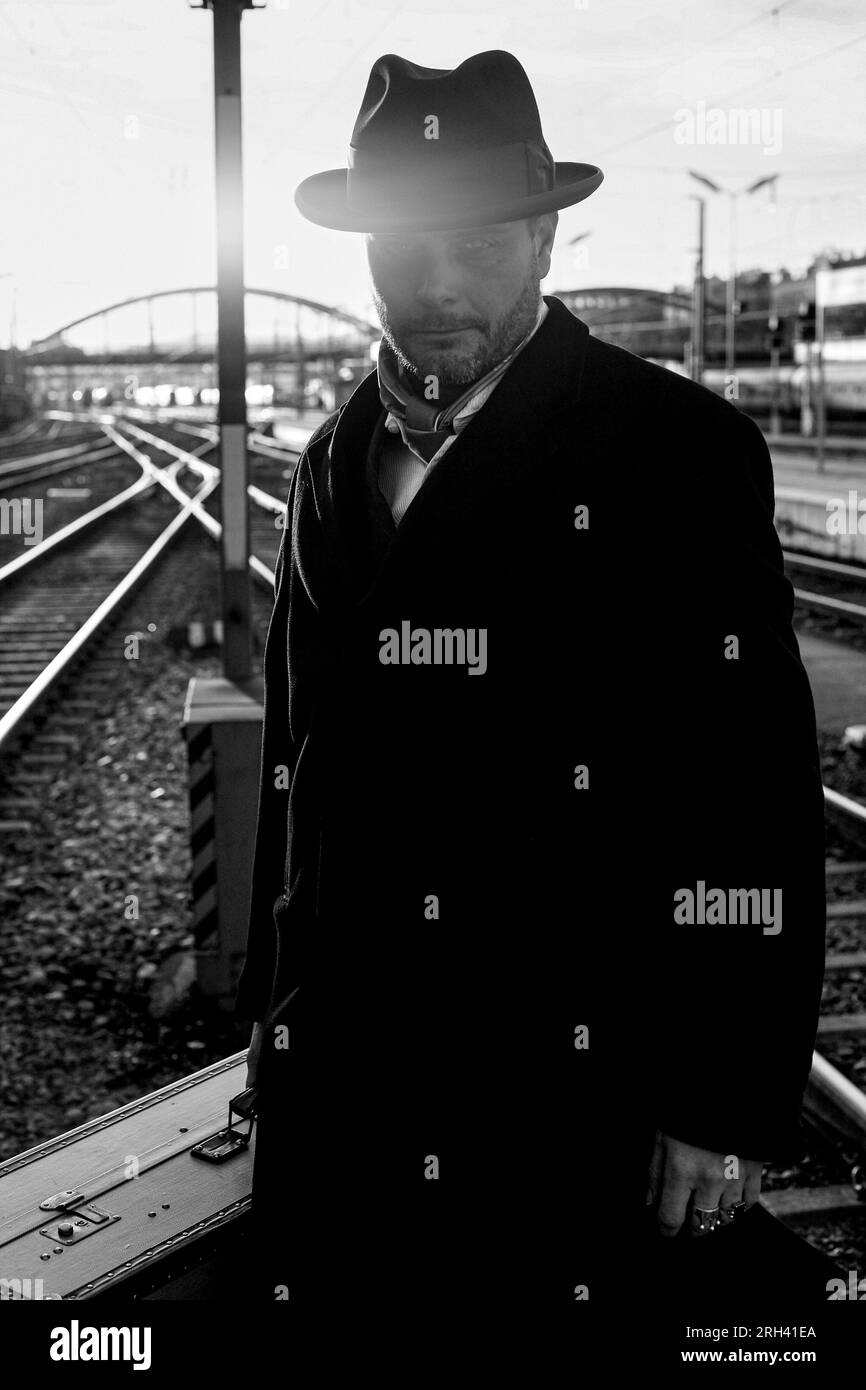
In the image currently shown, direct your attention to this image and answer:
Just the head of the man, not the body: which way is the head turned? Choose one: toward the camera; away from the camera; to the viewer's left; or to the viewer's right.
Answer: toward the camera

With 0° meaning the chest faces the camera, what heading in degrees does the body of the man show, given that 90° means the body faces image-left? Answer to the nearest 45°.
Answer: approximately 45°

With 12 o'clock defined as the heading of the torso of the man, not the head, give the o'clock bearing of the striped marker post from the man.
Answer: The striped marker post is roughly at 4 o'clock from the man.

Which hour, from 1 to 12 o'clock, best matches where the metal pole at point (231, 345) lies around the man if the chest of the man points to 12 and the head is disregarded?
The metal pole is roughly at 4 o'clock from the man.

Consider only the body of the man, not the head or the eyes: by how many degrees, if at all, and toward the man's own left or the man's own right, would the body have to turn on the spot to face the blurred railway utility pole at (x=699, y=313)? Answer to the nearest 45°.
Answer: approximately 135° to the man's own right

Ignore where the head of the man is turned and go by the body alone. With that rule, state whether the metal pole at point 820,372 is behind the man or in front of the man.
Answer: behind

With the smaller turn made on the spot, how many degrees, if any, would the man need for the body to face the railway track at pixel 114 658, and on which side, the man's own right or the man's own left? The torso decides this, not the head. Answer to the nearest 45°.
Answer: approximately 135° to the man's own right
